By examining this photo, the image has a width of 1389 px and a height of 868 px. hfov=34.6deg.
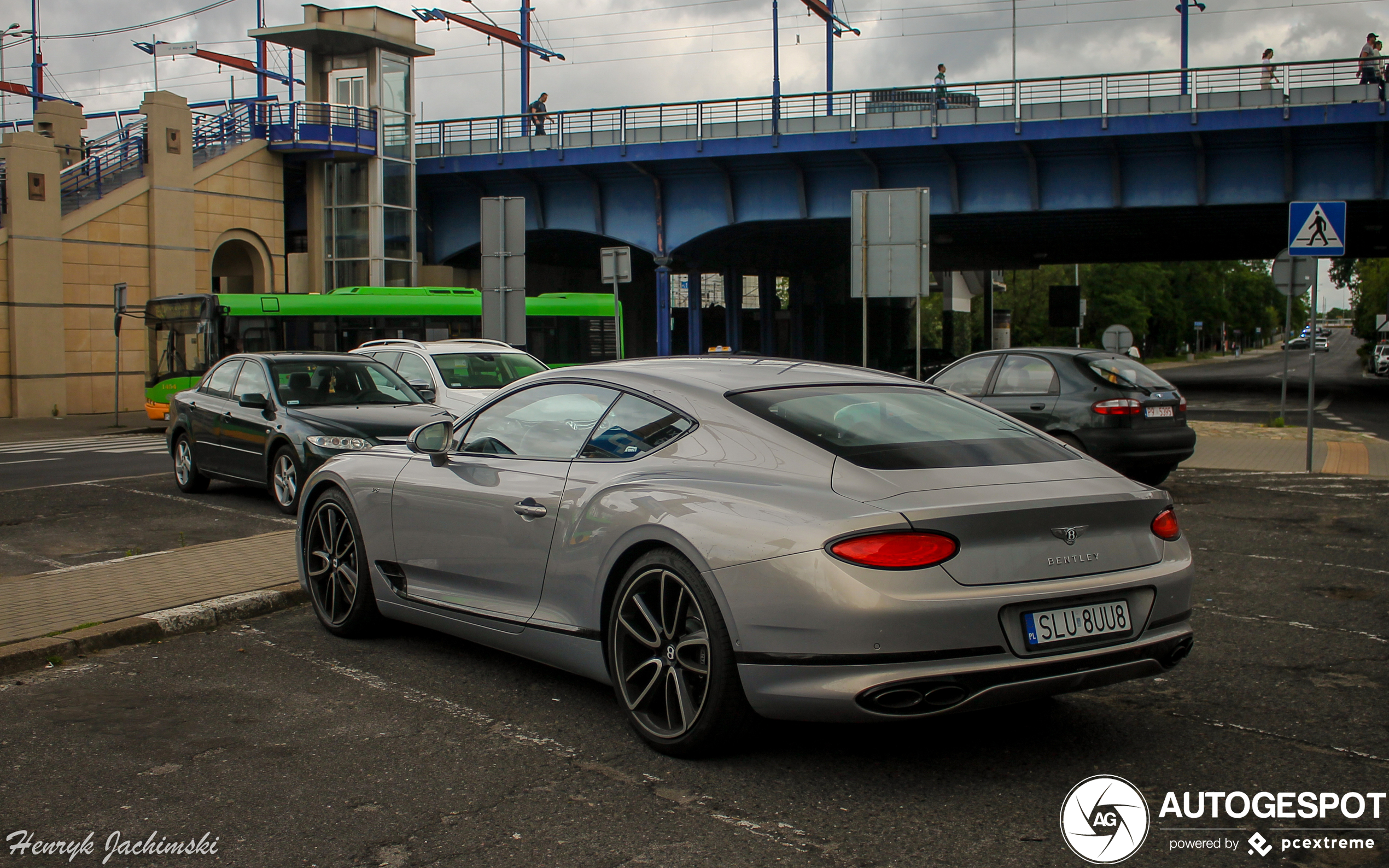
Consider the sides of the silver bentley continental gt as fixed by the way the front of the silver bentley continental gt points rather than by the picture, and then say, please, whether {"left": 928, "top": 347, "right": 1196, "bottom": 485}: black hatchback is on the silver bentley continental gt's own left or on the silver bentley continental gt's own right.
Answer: on the silver bentley continental gt's own right

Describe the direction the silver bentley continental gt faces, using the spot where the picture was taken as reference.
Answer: facing away from the viewer and to the left of the viewer

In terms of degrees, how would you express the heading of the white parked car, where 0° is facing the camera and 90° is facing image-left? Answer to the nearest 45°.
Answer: approximately 315°

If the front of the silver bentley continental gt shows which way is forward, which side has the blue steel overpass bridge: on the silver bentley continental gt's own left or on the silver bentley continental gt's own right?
on the silver bentley continental gt's own right

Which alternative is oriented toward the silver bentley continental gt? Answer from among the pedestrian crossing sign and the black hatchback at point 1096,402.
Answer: the pedestrian crossing sign

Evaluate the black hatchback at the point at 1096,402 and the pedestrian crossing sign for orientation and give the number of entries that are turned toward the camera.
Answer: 1

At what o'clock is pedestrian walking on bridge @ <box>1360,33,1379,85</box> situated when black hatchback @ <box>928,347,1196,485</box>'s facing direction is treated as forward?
The pedestrian walking on bridge is roughly at 2 o'clock from the black hatchback.

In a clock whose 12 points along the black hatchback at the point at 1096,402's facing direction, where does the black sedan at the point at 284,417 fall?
the black sedan at the point at 284,417 is roughly at 10 o'clock from the black hatchback at the point at 1096,402.

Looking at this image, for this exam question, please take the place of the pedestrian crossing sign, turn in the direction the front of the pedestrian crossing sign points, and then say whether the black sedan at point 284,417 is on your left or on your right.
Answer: on your right

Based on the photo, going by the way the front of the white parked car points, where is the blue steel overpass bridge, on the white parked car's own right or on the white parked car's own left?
on the white parked car's own left

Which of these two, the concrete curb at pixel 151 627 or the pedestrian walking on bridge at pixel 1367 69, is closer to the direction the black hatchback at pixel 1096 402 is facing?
the pedestrian walking on bridge

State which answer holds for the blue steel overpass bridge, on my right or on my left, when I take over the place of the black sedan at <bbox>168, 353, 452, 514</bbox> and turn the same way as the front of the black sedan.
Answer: on my left

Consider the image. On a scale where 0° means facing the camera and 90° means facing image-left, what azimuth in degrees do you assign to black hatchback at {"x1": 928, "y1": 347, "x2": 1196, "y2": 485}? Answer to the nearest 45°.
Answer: approximately 135°

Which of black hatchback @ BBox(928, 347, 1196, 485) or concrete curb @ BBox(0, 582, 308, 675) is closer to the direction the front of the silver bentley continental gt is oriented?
the concrete curb
